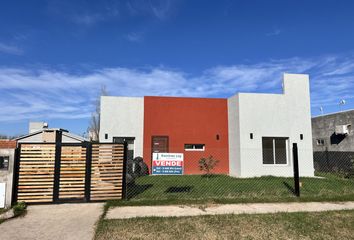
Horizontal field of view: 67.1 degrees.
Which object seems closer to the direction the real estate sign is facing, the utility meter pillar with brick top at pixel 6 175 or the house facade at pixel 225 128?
the utility meter pillar with brick top

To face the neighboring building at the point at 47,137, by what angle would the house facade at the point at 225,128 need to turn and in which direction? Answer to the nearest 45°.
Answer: approximately 90° to its right

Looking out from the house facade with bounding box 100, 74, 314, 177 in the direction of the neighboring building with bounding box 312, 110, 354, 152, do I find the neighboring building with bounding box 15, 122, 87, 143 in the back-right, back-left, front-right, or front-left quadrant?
back-left

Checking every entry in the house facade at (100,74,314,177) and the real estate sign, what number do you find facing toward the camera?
2

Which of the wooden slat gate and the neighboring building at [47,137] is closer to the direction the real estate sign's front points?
the wooden slat gate

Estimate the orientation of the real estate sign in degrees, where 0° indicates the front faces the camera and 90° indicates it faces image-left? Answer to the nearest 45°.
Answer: approximately 0°

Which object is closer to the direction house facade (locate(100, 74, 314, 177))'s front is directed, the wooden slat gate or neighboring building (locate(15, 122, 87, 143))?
the wooden slat gate

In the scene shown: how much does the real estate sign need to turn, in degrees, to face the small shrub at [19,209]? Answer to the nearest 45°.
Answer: approximately 45° to its right

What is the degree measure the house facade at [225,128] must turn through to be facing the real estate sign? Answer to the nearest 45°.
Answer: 0° — it already faces it

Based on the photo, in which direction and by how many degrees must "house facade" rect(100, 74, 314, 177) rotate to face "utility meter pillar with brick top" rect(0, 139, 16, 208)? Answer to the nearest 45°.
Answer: approximately 45° to its right
